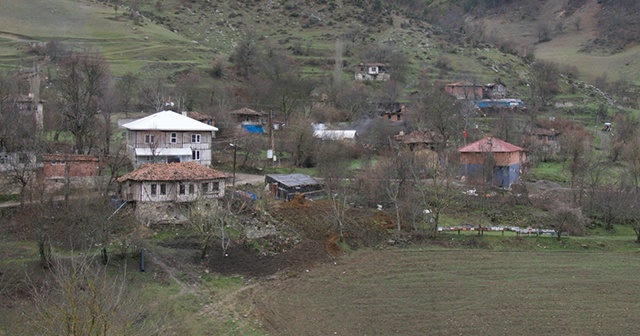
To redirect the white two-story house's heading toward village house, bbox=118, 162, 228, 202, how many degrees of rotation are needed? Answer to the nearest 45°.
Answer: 0° — it already faces it

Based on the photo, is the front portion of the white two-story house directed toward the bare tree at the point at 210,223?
yes

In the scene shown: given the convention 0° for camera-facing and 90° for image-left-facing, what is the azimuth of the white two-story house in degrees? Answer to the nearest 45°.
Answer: approximately 0°

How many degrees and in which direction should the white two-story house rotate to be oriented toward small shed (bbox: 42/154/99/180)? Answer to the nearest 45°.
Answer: approximately 45° to its right

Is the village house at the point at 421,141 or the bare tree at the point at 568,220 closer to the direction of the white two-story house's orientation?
the bare tree

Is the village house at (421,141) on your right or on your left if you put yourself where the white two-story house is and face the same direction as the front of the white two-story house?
on your left

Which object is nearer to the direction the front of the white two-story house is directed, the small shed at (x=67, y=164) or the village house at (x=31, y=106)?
the small shed

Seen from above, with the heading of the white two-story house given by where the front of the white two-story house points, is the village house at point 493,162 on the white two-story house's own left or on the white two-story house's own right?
on the white two-story house's own left

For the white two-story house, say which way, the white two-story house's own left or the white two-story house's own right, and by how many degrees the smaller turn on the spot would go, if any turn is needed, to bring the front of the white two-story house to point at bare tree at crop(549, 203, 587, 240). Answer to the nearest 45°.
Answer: approximately 45° to the white two-story house's own left

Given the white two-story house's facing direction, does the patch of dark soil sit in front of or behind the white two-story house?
in front

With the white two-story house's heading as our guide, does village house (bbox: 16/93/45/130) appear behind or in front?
behind
